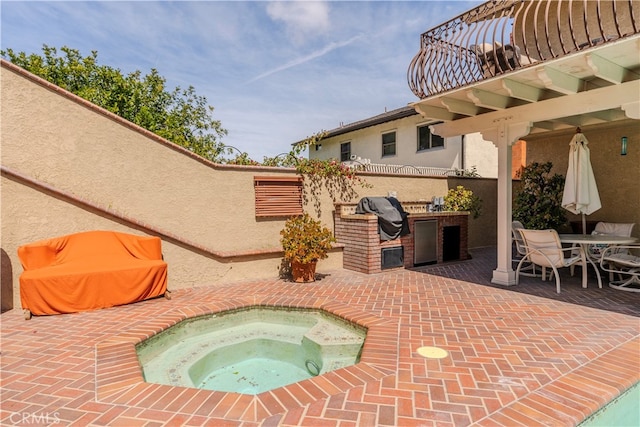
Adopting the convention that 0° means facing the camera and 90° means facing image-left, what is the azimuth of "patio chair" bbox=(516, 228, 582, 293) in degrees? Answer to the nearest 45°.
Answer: approximately 225°

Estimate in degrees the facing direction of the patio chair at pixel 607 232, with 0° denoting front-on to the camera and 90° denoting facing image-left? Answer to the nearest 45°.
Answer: approximately 45°

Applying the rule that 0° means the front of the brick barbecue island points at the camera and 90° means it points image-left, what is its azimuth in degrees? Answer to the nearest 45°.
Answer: approximately 315°

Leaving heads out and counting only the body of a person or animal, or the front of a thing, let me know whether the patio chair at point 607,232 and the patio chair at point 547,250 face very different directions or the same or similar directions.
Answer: very different directions

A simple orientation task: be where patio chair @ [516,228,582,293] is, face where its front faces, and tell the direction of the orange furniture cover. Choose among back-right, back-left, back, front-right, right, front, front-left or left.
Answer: back

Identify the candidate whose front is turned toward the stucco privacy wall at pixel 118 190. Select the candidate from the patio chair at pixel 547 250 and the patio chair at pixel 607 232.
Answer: the patio chair at pixel 607 232

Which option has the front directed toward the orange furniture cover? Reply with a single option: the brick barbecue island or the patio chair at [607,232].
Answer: the patio chair

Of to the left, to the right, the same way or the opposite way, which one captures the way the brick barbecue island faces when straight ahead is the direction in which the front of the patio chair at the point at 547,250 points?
to the right

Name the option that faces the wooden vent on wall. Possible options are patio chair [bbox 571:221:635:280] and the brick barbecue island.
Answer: the patio chair
